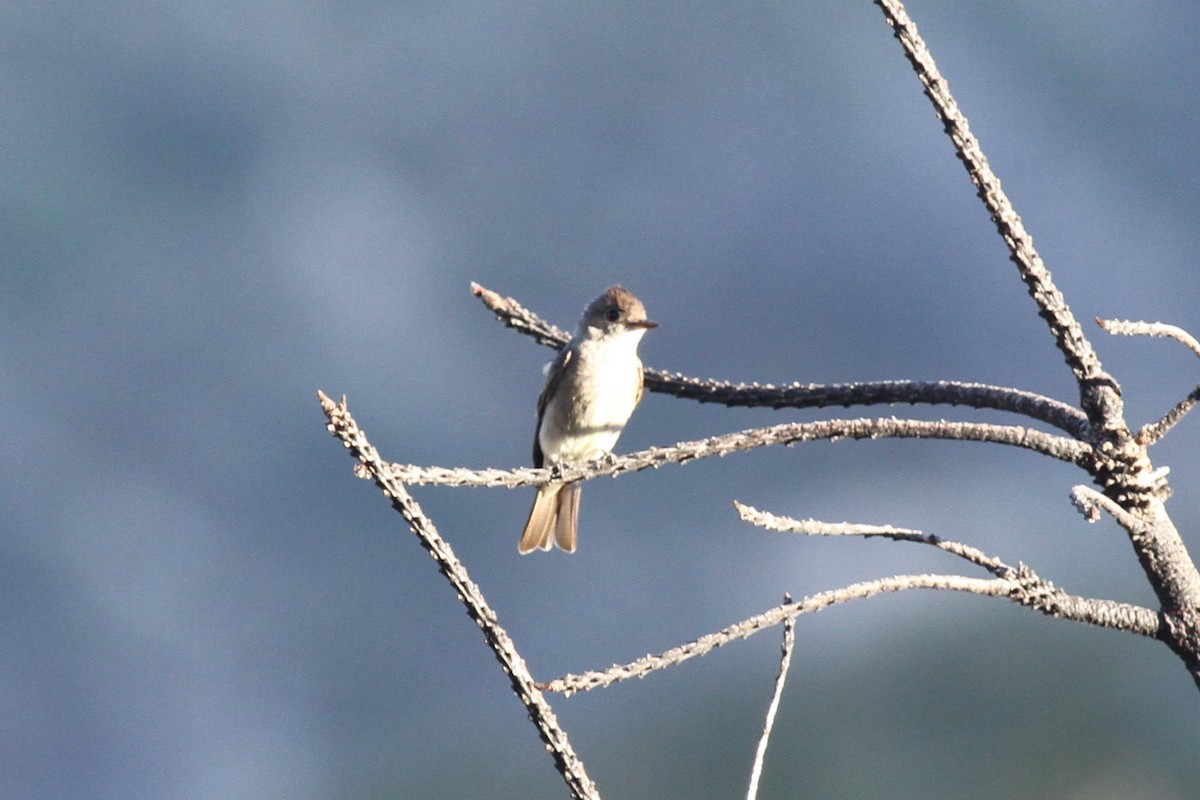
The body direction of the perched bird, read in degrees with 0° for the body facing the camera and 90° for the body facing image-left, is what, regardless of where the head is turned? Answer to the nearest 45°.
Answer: approximately 315°

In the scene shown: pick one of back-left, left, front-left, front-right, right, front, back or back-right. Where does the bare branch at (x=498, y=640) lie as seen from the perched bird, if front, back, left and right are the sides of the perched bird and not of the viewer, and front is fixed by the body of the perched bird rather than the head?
front-right

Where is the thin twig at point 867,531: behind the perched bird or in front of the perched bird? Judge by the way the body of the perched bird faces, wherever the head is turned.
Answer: in front

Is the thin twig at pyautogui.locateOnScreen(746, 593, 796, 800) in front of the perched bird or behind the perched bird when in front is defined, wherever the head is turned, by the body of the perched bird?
in front
